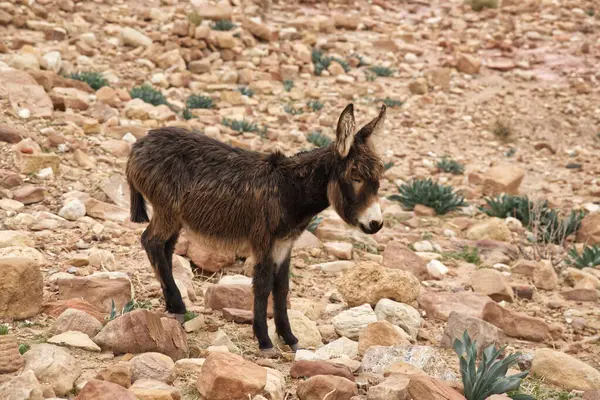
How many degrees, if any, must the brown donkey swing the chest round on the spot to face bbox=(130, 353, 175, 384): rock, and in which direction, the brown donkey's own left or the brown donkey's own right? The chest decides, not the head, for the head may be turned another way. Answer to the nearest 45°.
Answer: approximately 90° to the brown donkey's own right

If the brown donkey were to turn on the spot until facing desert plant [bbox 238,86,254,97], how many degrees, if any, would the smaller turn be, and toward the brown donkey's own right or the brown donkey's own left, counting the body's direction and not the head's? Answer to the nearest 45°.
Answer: approximately 135° to the brown donkey's own left

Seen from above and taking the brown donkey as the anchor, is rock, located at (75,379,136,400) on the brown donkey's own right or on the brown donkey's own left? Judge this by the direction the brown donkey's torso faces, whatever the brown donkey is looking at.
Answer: on the brown donkey's own right

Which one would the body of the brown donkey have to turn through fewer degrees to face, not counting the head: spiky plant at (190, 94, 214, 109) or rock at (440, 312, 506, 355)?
the rock

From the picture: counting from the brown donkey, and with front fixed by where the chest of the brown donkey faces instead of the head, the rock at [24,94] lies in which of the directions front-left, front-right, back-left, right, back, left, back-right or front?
back

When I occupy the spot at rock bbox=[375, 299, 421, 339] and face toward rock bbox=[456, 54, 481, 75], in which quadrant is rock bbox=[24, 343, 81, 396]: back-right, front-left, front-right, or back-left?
back-left

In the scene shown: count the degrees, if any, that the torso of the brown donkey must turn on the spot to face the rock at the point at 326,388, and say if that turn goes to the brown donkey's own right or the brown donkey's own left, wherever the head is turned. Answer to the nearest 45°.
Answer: approximately 45° to the brown donkey's own right

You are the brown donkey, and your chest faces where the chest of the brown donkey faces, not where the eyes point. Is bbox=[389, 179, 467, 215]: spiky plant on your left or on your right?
on your left

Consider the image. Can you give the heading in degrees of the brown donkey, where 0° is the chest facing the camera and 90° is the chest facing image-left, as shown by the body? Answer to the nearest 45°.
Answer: approximately 315°
